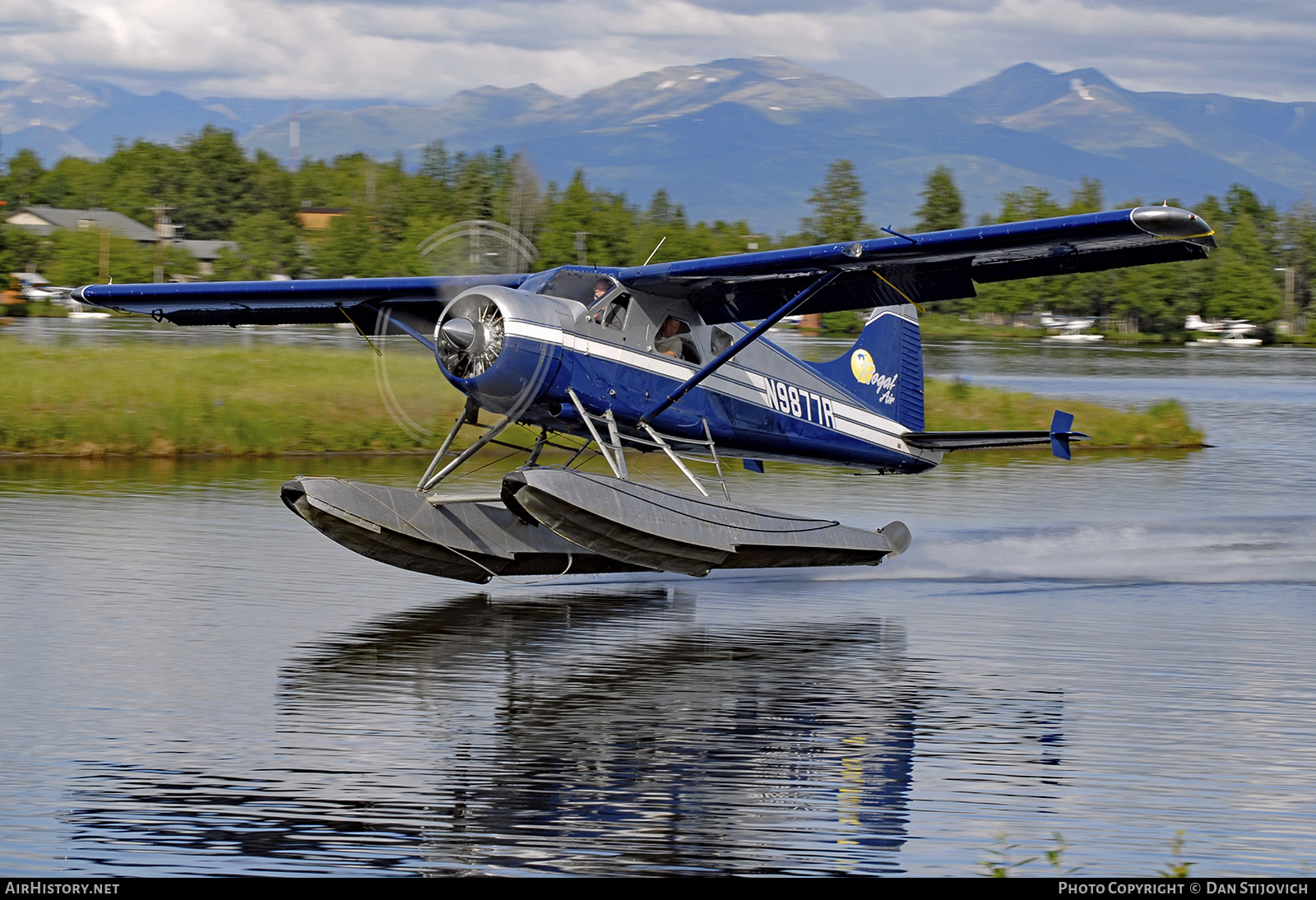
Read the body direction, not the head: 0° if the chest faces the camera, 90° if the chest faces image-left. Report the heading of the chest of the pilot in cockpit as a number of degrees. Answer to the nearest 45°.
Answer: approximately 45°

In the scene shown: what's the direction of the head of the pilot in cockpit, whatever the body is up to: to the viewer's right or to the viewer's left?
to the viewer's left

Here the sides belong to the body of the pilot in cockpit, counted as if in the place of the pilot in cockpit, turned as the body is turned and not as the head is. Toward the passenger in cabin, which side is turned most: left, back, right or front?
back
